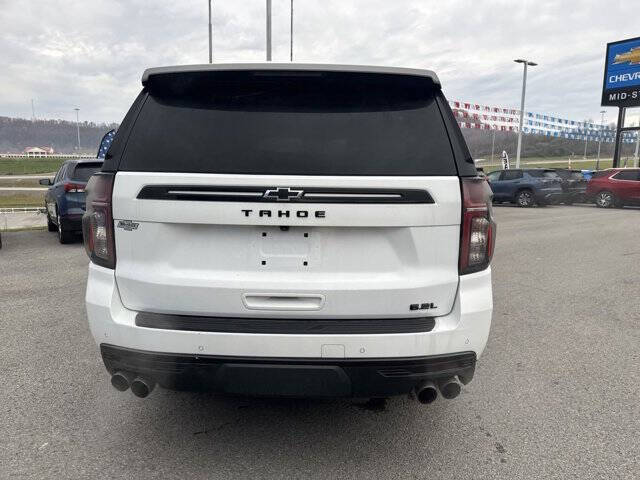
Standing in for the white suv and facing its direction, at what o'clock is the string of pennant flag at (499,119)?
The string of pennant flag is roughly at 1 o'clock from the white suv.

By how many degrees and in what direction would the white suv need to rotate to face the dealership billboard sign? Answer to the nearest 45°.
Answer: approximately 45° to its right

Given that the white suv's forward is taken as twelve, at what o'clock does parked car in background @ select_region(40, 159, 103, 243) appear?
The parked car in background is roughly at 11 o'clock from the white suv.

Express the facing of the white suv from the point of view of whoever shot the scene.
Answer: facing away from the viewer

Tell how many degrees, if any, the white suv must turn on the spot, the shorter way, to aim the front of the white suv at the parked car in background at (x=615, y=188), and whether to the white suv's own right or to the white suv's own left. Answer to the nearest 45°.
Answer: approximately 45° to the white suv's own right
